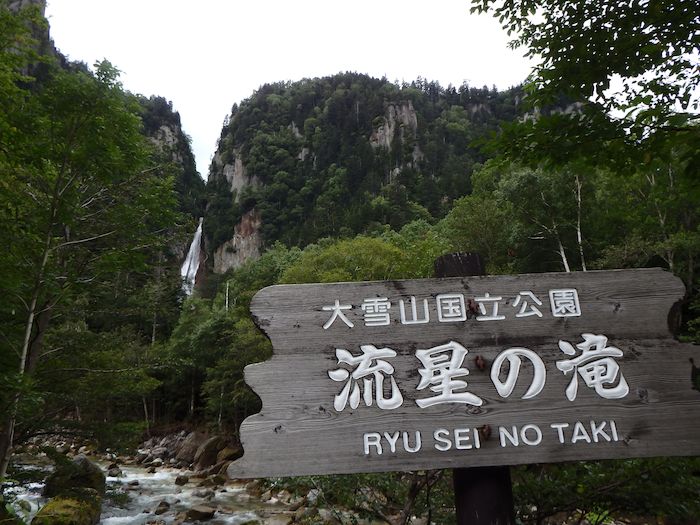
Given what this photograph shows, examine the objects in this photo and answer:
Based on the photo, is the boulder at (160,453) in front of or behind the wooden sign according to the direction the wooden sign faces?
behind

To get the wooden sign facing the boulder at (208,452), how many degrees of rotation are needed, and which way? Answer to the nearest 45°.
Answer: approximately 135° to its right

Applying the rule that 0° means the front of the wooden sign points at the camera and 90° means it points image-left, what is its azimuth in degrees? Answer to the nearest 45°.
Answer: approximately 0°

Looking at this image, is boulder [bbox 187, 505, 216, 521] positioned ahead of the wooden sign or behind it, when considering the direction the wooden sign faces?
behind

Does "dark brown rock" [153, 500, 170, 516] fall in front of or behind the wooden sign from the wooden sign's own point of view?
behind

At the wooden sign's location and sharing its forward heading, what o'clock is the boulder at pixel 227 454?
The boulder is roughly at 5 o'clock from the wooden sign.

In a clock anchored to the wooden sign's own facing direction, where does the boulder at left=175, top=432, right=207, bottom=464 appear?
The boulder is roughly at 5 o'clock from the wooden sign.

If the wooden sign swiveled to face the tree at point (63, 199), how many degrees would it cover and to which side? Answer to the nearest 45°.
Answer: approximately 135° to its right
